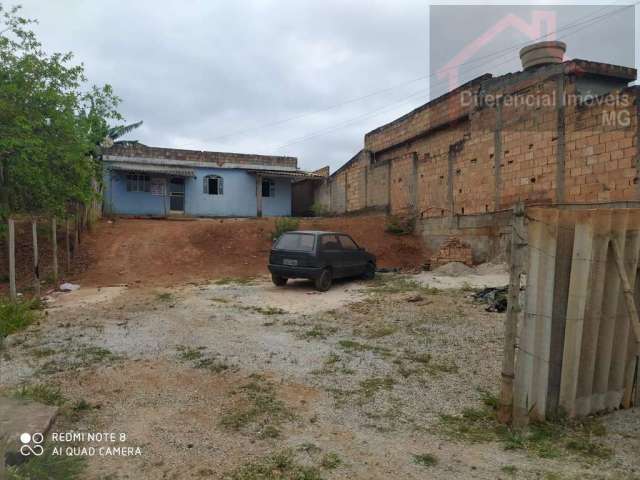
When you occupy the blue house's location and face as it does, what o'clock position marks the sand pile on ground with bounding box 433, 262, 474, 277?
The sand pile on ground is roughly at 11 o'clock from the blue house.

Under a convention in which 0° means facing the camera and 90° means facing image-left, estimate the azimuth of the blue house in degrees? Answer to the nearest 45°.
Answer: approximately 0°

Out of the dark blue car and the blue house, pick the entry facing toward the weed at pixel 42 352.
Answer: the blue house

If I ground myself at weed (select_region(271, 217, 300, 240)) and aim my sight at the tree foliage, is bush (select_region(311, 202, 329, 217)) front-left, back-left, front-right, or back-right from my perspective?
back-right

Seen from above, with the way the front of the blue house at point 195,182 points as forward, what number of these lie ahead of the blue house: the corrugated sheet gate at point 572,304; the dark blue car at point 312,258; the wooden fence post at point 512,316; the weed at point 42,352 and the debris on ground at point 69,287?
5

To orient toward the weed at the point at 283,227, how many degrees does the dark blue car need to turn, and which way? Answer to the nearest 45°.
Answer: approximately 45° to its left

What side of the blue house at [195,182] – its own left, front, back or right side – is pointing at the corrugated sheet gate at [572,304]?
front

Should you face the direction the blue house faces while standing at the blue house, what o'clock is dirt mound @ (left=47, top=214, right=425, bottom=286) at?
The dirt mound is roughly at 12 o'clock from the blue house.

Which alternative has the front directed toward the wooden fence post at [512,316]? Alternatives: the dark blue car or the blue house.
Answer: the blue house

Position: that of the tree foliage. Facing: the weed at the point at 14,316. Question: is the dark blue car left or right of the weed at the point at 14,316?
left

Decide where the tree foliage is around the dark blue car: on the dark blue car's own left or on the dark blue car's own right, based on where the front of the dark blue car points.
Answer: on the dark blue car's own left

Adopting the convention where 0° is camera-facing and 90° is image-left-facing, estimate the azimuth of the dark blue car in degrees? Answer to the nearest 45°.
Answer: approximately 225°

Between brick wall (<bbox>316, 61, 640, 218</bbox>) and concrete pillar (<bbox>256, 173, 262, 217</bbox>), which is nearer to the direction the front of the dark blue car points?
the brick wall

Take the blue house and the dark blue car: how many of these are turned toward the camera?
1

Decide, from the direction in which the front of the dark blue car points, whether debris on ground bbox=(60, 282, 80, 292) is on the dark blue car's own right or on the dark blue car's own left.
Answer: on the dark blue car's own left

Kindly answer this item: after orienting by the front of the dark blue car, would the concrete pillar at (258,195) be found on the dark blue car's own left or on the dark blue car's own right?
on the dark blue car's own left
